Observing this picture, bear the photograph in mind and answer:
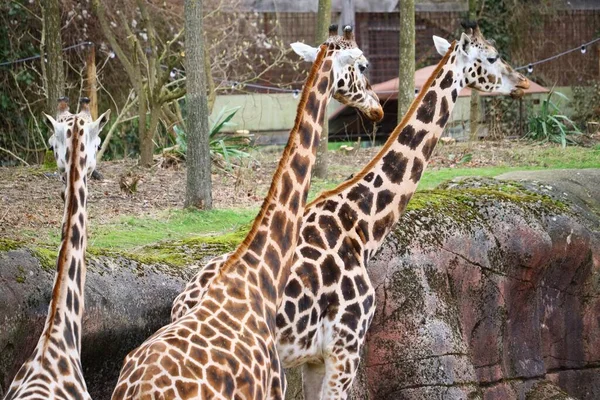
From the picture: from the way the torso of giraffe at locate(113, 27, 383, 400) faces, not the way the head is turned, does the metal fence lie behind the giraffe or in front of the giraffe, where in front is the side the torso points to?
in front

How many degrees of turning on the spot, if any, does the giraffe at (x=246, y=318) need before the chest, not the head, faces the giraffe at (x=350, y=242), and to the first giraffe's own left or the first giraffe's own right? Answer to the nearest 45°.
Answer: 0° — it already faces it

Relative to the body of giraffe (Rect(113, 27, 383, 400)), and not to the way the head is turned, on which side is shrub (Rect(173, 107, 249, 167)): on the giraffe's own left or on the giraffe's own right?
on the giraffe's own left

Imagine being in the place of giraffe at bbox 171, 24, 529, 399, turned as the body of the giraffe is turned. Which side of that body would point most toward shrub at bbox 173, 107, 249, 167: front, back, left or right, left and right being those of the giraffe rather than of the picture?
left

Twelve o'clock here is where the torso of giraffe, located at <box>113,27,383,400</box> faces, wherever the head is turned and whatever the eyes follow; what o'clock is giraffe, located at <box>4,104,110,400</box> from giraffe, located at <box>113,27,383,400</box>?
giraffe, located at <box>4,104,110,400</box> is roughly at 8 o'clock from giraffe, located at <box>113,27,383,400</box>.

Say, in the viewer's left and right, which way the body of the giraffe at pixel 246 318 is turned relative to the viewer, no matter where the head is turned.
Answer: facing away from the viewer and to the right of the viewer

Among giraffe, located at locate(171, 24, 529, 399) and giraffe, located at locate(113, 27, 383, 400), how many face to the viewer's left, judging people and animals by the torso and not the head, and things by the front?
0
